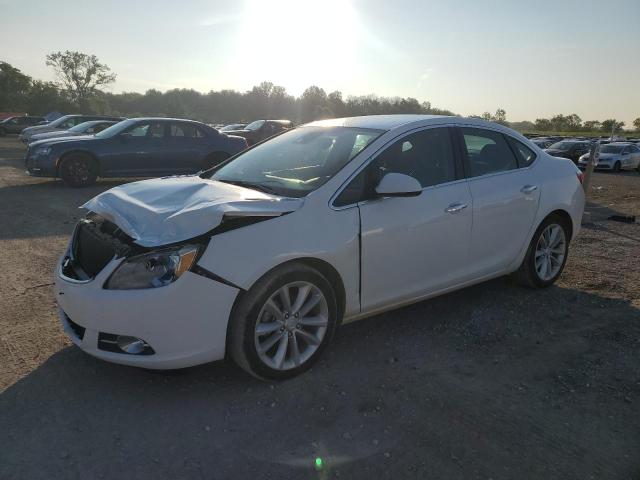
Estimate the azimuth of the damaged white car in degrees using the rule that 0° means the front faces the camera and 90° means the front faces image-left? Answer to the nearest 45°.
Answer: approximately 45°

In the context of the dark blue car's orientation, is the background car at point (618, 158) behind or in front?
behind

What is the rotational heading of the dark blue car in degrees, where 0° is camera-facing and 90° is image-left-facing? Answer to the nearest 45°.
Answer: approximately 90°

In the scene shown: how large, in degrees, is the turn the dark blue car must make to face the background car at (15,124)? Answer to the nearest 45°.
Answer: approximately 90° to its right

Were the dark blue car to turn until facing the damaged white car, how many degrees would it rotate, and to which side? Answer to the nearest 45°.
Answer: approximately 90° to its left

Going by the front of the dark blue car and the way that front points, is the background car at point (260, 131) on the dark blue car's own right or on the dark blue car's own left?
on the dark blue car's own right

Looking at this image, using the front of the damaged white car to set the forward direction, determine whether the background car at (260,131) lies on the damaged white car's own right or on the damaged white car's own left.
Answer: on the damaged white car's own right

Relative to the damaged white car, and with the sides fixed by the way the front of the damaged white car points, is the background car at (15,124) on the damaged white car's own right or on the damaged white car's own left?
on the damaged white car's own right
